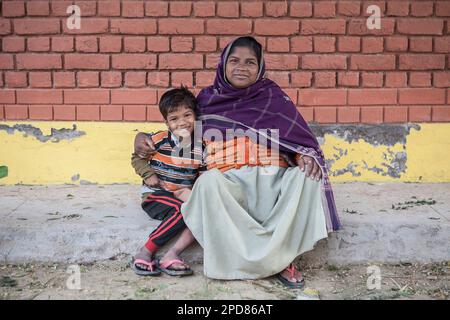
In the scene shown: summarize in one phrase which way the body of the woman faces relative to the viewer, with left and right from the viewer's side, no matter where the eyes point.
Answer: facing the viewer

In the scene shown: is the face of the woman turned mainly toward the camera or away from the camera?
toward the camera

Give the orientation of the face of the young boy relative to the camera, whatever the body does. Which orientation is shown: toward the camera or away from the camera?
toward the camera
